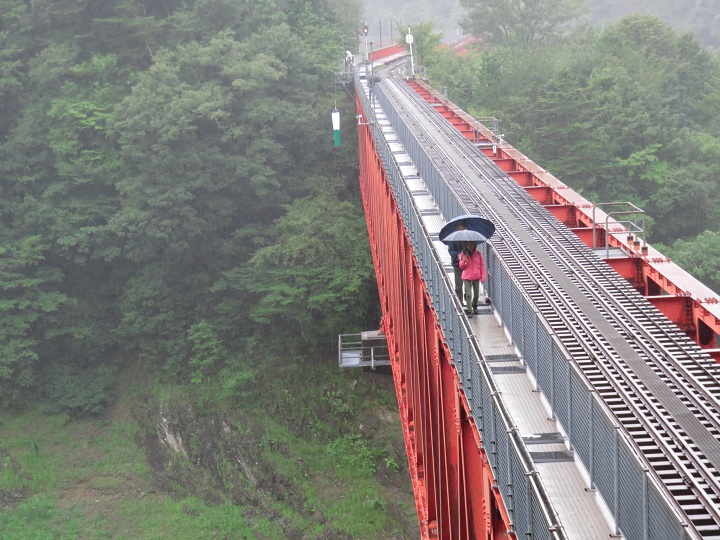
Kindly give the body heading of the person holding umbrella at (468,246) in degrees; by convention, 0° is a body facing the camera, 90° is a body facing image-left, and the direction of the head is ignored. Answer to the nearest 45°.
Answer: approximately 0°

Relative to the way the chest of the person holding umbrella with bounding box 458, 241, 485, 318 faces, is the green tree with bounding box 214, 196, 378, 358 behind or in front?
behind

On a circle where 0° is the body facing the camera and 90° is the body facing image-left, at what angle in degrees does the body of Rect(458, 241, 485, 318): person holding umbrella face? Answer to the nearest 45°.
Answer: approximately 0°

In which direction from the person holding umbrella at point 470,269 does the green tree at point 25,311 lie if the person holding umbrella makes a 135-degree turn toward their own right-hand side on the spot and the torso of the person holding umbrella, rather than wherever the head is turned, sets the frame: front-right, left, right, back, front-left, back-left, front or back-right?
front

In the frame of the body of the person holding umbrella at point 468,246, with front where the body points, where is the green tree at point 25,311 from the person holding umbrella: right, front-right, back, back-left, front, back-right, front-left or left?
back-right

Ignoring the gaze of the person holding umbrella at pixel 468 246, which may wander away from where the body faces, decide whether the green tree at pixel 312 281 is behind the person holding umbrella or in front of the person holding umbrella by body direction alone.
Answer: behind
